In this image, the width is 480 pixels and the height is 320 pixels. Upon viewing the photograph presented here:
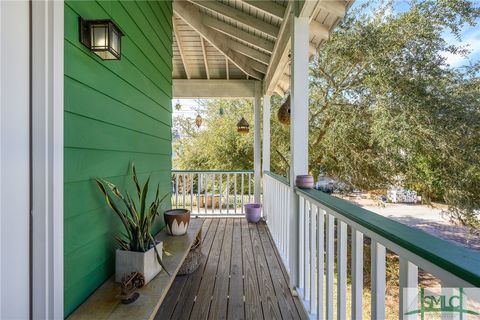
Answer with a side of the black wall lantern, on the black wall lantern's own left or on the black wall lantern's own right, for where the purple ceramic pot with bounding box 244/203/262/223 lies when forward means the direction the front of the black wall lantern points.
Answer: on the black wall lantern's own left

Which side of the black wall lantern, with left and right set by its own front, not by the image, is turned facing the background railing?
left

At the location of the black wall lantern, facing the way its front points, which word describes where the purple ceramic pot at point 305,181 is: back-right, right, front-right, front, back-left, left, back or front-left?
front-left

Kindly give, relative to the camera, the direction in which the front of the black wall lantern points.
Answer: facing the viewer and to the right of the viewer

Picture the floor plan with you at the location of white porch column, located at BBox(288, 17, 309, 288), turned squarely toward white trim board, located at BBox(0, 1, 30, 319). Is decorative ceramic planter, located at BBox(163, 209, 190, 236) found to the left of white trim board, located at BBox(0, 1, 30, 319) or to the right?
right

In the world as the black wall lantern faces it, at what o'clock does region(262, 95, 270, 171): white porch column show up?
The white porch column is roughly at 9 o'clock from the black wall lantern.

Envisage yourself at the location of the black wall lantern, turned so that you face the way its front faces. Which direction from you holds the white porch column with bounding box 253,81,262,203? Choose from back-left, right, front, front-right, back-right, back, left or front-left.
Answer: left
